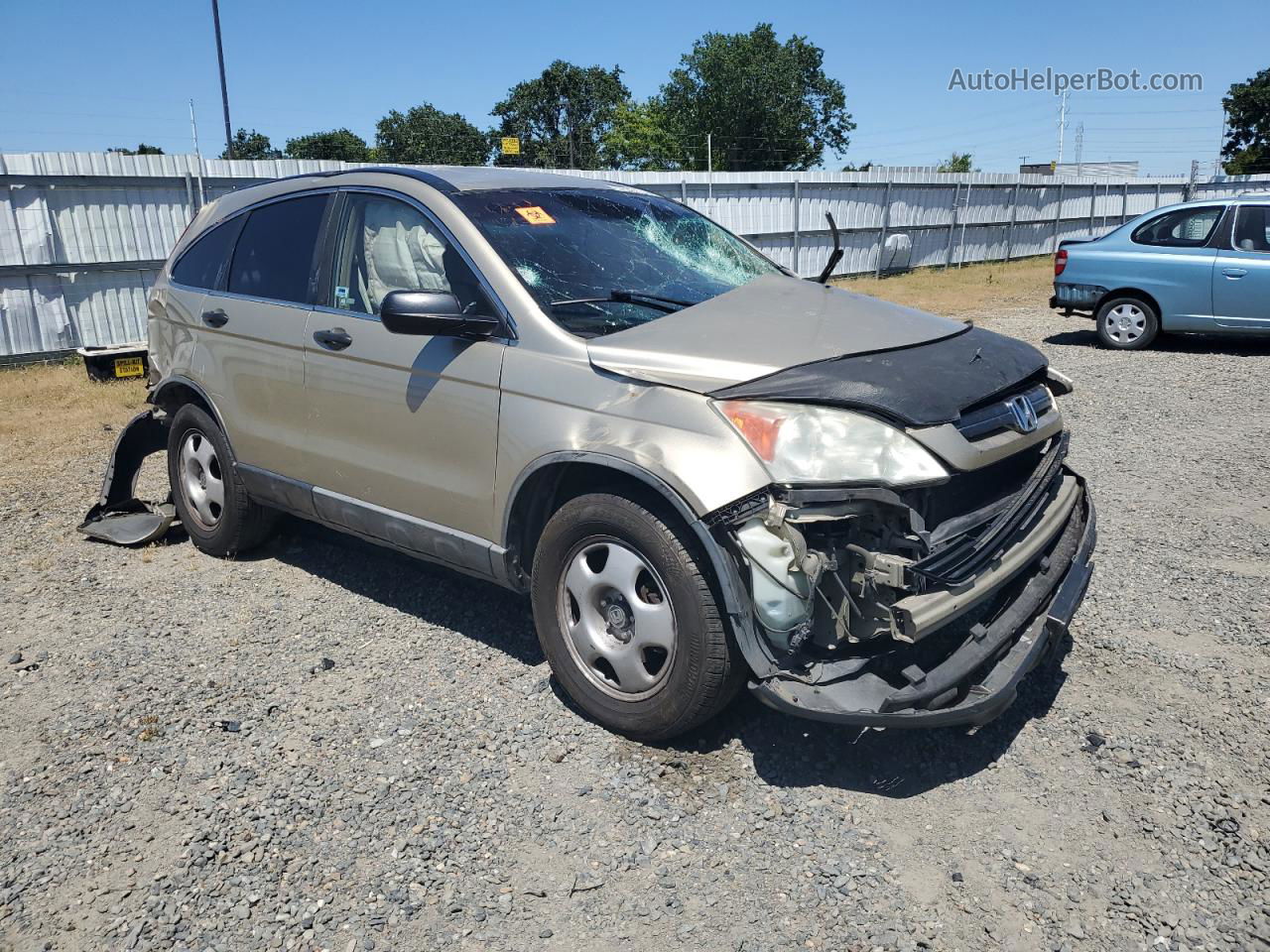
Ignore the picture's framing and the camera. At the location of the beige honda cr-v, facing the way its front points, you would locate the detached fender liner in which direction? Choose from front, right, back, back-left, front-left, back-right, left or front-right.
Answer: back

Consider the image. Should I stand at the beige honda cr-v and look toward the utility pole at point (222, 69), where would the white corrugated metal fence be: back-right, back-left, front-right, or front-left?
front-right

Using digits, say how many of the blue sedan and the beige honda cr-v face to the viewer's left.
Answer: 0

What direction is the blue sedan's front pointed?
to the viewer's right

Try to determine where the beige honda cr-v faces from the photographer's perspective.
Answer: facing the viewer and to the right of the viewer

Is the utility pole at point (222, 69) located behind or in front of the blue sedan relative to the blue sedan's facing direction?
behind

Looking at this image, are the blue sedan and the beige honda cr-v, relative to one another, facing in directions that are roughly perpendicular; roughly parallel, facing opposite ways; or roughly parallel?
roughly parallel

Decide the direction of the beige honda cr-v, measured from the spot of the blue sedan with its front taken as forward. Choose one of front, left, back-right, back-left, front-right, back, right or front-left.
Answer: right

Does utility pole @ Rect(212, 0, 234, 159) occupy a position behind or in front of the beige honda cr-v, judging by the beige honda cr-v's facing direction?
behind

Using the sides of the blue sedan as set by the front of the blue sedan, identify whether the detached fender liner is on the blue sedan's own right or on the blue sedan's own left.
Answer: on the blue sedan's own right

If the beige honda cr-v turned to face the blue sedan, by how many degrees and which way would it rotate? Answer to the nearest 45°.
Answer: approximately 90° to its left
